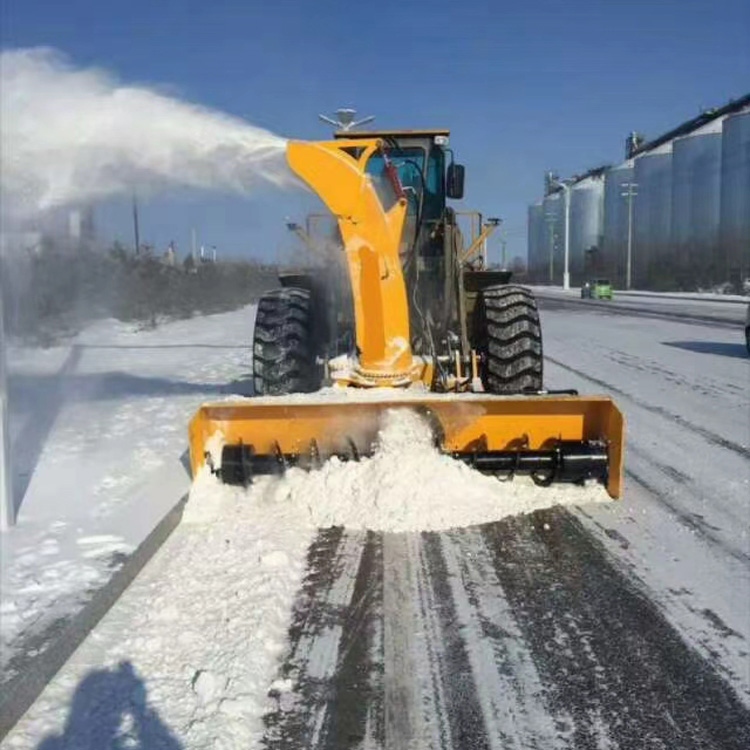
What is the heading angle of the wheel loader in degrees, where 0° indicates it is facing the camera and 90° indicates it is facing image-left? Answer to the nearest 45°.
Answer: approximately 0°

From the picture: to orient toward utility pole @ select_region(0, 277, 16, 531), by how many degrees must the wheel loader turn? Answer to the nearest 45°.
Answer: approximately 45° to its right
